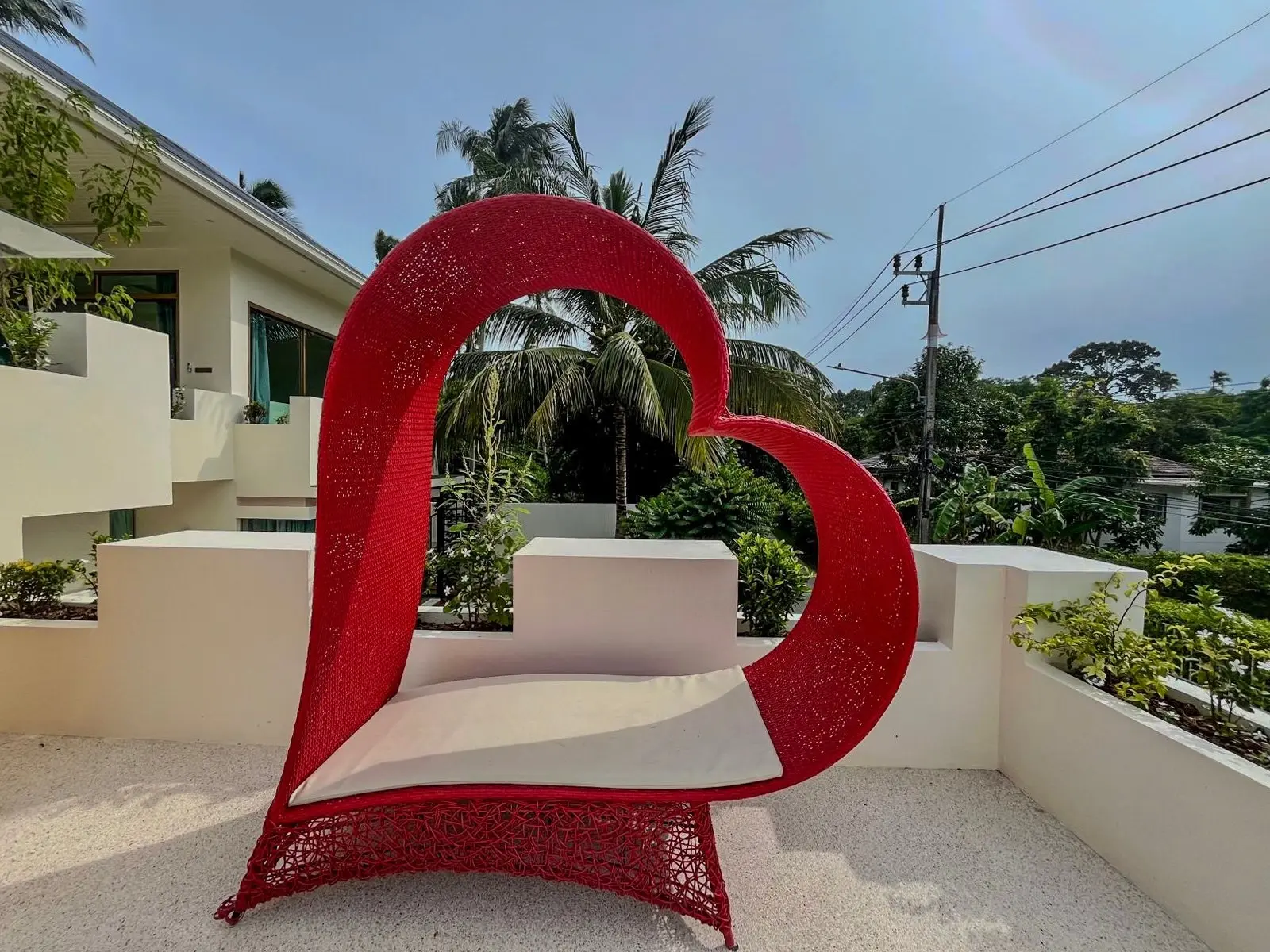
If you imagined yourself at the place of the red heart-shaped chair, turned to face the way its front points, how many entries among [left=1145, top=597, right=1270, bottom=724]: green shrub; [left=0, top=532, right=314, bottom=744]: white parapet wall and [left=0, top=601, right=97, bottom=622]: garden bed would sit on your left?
1

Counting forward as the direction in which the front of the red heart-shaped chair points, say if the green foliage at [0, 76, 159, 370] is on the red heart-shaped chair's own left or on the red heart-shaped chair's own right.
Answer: on the red heart-shaped chair's own right

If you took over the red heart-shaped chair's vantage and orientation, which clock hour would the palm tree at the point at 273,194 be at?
The palm tree is roughly at 5 o'clock from the red heart-shaped chair.

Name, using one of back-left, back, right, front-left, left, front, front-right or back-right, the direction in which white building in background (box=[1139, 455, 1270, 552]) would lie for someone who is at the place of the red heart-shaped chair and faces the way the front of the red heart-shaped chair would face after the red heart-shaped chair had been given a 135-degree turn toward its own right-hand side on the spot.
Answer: right

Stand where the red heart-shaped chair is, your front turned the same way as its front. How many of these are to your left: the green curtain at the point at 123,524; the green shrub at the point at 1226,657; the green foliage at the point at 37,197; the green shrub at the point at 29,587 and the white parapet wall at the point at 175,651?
1

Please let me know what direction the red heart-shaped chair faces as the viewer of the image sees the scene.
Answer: facing the viewer

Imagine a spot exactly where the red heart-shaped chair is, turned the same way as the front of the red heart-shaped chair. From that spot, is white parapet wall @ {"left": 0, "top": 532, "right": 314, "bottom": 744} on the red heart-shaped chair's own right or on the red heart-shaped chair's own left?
on the red heart-shaped chair's own right

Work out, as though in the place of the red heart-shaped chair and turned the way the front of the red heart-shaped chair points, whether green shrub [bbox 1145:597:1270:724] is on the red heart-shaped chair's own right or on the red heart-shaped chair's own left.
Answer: on the red heart-shaped chair's own left

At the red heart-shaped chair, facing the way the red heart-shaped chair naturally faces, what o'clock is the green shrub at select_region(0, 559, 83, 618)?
The green shrub is roughly at 4 o'clock from the red heart-shaped chair.

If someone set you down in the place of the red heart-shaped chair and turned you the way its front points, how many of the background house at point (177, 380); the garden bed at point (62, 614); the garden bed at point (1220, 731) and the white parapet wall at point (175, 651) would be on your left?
1

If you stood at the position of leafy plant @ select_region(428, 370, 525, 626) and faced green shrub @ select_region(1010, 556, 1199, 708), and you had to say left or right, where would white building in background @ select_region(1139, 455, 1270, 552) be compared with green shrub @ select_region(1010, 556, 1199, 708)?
left

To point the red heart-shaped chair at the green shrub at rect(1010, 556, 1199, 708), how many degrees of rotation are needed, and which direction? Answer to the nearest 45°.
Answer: approximately 90° to its left

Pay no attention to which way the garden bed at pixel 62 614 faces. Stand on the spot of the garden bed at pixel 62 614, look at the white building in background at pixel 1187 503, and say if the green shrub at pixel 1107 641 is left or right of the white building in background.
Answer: right

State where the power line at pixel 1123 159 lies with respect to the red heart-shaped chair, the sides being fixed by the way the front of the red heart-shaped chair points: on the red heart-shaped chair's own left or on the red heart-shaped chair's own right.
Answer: on the red heart-shaped chair's own left

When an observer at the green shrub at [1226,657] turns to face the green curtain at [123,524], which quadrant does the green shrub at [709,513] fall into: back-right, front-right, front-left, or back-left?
front-right

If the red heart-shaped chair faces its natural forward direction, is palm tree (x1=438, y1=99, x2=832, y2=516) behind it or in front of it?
behind

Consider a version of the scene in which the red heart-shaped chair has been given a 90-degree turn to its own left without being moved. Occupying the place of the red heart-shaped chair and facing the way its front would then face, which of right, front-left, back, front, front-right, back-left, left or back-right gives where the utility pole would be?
front-left

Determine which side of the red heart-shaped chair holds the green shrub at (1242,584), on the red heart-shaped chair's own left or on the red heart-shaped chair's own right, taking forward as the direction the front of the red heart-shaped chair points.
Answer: on the red heart-shaped chair's own left
